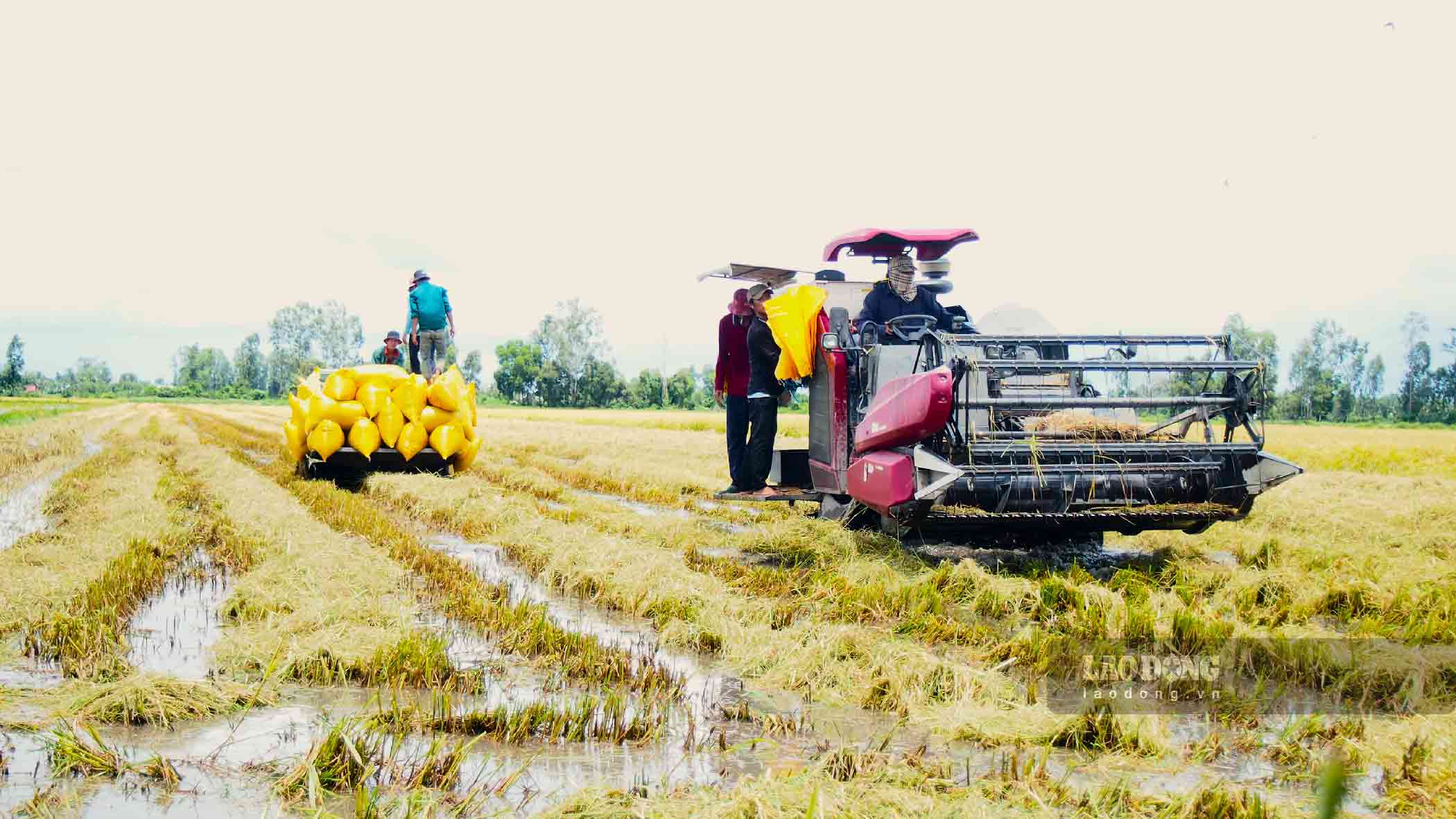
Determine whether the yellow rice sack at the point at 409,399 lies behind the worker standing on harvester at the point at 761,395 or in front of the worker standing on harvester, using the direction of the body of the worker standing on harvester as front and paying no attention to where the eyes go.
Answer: behind

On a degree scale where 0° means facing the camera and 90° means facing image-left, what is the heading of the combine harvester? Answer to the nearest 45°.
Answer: approximately 315°

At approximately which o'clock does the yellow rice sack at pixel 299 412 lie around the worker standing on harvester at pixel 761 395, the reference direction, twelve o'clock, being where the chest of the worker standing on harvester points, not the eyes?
The yellow rice sack is roughly at 7 o'clock from the worker standing on harvester.

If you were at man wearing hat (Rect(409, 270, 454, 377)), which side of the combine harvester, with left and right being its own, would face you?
back

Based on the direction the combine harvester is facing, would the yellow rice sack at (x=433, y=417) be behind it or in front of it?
behind

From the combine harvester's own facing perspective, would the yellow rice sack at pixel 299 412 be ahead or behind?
behind

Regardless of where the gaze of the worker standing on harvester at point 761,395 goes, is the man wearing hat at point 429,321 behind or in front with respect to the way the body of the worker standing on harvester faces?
behind

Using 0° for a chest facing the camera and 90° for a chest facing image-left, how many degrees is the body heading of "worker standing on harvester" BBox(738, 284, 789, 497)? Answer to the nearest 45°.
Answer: approximately 270°
